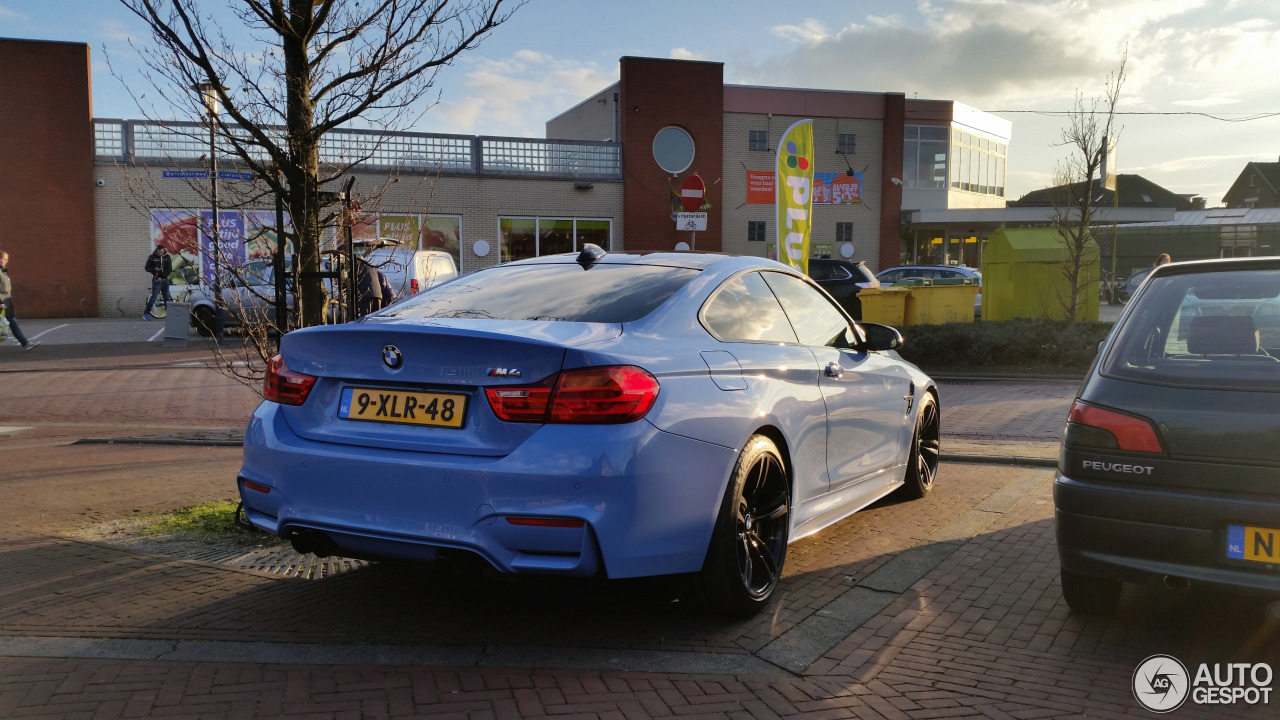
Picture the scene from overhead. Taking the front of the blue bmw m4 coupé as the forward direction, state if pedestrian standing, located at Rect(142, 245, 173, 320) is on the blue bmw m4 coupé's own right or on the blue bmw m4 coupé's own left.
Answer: on the blue bmw m4 coupé's own left

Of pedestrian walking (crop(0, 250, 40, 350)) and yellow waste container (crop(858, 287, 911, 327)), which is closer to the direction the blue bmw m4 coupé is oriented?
the yellow waste container

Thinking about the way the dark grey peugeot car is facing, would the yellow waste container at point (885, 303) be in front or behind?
in front

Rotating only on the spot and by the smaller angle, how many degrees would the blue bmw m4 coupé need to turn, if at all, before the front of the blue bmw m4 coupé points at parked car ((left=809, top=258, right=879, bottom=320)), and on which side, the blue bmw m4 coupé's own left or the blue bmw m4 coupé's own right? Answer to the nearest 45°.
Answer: approximately 45° to the blue bmw m4 coupé's own left

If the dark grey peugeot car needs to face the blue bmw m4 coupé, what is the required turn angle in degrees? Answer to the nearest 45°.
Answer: approximately 135° to its left

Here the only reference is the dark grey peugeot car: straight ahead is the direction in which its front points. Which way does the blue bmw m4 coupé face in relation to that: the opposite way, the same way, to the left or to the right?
the same way

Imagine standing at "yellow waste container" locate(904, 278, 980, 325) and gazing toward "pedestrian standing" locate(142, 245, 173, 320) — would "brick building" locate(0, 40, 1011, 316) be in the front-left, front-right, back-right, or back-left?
front-right

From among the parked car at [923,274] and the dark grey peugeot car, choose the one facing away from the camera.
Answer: the dark grey peugeot car

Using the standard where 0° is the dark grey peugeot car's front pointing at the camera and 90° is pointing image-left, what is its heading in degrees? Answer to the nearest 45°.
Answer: approximately 180°

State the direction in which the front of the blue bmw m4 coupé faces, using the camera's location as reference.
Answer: facing away from the viewer and to the right of the viewer

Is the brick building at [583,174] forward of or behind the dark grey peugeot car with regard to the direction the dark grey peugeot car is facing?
forward

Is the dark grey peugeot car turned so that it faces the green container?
yes
